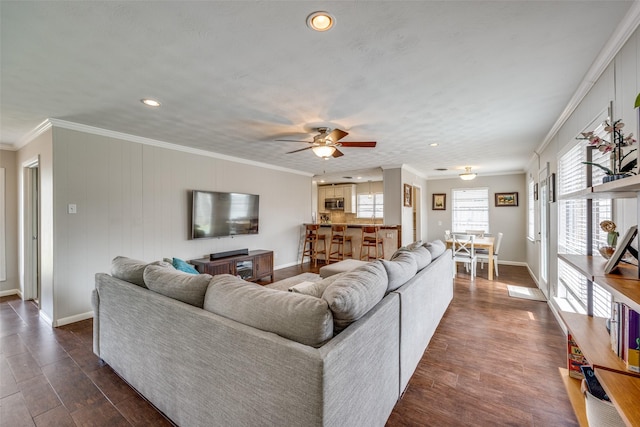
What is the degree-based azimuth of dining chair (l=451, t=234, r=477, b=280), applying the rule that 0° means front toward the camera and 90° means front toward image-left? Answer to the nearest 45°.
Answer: approximately 180°

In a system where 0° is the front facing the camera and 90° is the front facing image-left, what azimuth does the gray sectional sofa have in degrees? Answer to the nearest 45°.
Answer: approximately 180°

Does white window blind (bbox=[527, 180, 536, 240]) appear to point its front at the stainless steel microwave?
yes

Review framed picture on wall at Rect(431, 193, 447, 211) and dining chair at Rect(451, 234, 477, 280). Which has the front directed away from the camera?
the dining chair

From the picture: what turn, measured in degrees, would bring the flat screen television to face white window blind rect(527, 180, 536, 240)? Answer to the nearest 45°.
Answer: approximately 45° to its left

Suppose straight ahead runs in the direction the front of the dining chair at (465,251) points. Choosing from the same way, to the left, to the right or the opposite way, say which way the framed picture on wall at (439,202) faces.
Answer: the opposite way

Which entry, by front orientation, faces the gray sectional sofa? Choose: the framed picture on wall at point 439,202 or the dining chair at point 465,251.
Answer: the framed picture on wall

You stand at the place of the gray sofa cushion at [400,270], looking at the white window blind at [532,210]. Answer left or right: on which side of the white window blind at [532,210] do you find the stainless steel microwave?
left

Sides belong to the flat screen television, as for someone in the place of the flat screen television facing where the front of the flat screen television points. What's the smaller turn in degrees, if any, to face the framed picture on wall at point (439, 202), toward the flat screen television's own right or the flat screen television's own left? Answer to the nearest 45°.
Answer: approximately 45° to the flat screen television's own left

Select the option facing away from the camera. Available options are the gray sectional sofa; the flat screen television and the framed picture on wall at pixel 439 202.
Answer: the gray sectional sofa

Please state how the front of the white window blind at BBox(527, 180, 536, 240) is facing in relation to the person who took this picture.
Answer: facing to the left of the viewer

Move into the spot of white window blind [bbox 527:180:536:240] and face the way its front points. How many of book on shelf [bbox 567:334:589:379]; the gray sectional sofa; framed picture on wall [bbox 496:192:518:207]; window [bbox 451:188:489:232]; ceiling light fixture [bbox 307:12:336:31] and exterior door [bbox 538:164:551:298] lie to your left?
4

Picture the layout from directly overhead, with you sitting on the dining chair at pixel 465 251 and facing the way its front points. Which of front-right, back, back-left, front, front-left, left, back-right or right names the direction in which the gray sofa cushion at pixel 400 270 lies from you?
back
